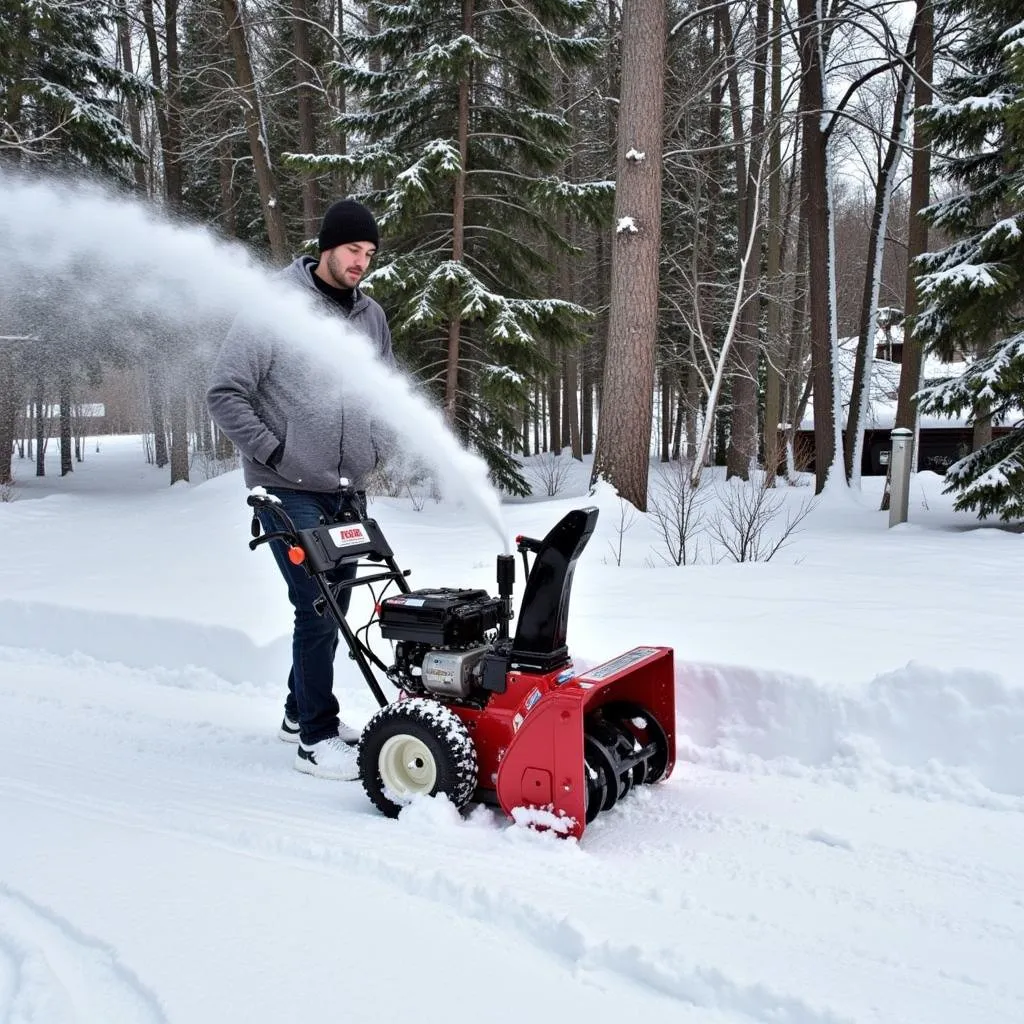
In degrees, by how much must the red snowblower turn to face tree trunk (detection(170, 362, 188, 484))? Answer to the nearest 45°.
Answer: approximately 135° to its left

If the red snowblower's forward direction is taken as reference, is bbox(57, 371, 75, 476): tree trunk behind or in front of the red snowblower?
behind

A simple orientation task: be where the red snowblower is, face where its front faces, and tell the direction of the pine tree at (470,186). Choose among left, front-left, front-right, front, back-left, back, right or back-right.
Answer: back-left

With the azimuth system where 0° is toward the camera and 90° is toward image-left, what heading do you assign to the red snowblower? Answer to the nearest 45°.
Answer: approximately 315°

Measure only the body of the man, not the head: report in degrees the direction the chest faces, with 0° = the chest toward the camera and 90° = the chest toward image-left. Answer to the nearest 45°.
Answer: approximately 315°

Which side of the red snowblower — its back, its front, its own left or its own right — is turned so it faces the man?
back

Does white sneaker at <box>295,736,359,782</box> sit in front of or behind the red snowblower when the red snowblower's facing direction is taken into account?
behind

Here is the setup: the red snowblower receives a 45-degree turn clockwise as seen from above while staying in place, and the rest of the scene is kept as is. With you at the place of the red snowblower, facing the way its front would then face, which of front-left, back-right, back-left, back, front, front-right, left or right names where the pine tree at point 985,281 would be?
back-left

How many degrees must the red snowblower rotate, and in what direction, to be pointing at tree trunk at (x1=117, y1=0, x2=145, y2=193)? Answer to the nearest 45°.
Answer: approximately 180°

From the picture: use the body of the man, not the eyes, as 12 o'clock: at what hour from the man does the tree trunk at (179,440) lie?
The tree trunk is roughly at 7 o'clock from the man.

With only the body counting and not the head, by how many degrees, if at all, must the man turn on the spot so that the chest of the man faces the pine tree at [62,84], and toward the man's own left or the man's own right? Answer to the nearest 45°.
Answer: approximately 135° to the man's own left
